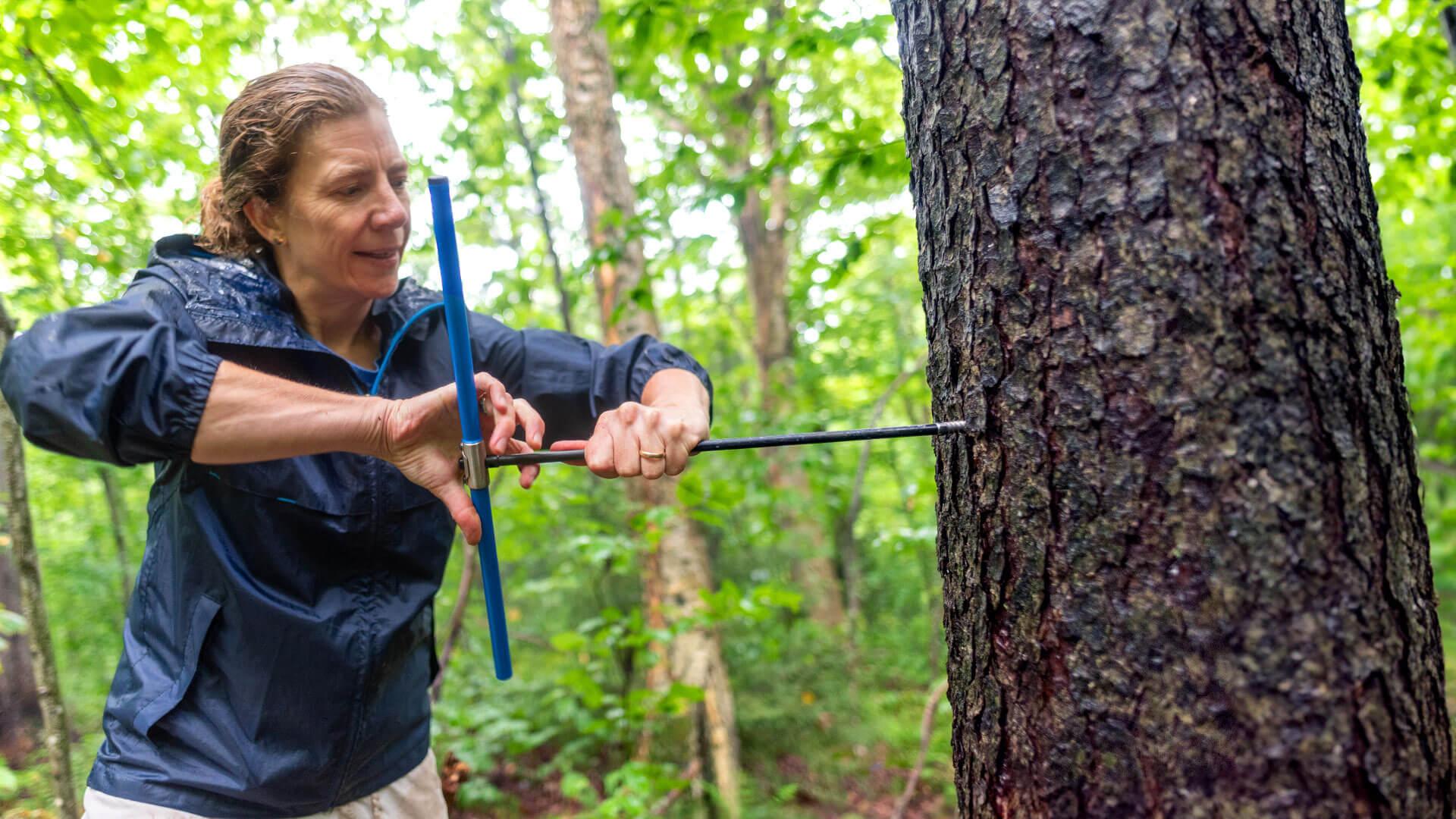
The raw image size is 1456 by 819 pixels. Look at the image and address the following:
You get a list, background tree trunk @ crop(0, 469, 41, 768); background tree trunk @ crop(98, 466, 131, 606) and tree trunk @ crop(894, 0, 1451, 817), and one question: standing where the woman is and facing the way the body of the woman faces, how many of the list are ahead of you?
1

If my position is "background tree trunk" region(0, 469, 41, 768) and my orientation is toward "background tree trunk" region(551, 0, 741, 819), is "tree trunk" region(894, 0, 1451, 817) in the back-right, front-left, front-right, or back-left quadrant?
front-right

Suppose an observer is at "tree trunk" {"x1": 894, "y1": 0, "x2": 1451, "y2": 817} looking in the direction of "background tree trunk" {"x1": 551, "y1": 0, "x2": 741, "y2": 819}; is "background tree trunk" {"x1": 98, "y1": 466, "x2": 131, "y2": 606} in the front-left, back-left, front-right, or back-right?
front-left

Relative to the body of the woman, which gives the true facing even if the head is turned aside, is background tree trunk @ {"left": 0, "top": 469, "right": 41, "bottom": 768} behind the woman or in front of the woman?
behind

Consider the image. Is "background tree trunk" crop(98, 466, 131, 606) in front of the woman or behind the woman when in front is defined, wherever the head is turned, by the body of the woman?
behind

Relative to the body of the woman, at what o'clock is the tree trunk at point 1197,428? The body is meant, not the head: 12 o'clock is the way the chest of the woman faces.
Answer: The tree trunk is roughly at 12 o'clock from the woman.

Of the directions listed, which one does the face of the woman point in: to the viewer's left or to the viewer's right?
to the viewer's right

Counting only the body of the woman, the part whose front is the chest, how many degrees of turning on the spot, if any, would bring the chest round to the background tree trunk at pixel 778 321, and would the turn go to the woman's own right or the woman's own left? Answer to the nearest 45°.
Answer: approximately 90° to the woman's own left

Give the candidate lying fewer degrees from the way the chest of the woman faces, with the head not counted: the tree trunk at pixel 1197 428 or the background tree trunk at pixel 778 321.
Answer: the tree trunk

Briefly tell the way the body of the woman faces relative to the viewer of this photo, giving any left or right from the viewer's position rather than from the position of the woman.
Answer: facing the viewer and to the right of the viewer

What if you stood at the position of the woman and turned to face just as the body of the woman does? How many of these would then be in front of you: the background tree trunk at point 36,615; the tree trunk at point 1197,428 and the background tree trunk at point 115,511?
1
